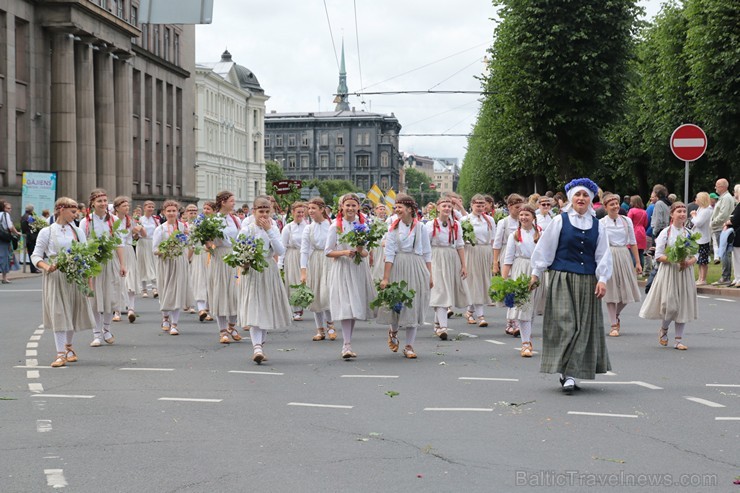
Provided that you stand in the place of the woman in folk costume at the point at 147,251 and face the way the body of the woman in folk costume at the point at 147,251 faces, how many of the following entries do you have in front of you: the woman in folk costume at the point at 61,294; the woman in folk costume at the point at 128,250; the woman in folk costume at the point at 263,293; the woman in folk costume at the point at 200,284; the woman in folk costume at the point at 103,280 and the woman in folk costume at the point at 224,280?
6

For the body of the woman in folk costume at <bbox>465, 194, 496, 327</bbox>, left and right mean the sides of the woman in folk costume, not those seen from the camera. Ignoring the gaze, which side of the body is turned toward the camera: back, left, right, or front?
front

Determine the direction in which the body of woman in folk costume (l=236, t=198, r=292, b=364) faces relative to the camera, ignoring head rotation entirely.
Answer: toward the camera

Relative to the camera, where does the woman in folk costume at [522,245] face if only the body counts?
toward the camera

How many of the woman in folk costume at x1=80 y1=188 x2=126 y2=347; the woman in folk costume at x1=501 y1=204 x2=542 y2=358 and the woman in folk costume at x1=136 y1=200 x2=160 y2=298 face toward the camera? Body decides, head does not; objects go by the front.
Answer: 3

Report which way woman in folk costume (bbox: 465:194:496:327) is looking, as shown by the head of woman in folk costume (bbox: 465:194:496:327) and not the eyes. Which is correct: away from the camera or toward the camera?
toward the camera

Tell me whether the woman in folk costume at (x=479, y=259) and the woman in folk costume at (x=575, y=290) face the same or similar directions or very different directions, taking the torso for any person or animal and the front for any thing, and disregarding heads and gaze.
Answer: same or similar directions

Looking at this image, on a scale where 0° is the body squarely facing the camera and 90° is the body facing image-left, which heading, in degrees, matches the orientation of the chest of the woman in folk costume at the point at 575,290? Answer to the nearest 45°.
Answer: approximately 0°

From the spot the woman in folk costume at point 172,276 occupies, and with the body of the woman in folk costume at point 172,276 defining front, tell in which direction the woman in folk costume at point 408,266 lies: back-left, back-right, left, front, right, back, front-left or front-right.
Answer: front-left

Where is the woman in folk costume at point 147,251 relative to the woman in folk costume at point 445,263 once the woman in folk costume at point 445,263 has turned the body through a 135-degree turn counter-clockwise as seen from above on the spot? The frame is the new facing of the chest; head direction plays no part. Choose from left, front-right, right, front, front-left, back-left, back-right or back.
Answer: left

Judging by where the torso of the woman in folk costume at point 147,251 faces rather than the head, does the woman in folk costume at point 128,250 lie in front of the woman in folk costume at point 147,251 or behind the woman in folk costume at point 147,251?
in front

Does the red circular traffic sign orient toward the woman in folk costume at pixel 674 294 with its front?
yes

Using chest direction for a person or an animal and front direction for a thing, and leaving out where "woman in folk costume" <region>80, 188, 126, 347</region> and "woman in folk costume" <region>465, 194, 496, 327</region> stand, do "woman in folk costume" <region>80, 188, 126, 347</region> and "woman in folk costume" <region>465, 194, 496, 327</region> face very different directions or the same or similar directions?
same or similar directions

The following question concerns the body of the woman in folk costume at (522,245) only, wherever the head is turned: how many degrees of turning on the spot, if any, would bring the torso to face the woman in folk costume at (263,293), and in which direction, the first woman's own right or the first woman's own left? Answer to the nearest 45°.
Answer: approximately 45° to the first woman's own right

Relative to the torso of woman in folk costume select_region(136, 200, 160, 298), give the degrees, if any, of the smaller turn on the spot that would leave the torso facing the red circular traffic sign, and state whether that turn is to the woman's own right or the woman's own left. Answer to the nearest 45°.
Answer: approximately 90° to the woman's own left

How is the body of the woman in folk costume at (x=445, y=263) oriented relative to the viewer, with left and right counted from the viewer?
facing the viewer
